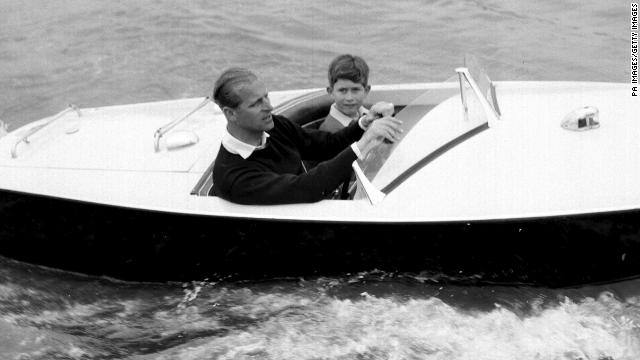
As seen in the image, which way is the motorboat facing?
to the viewer's right
